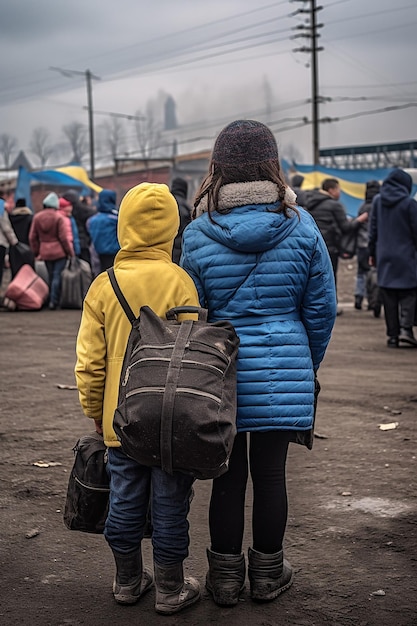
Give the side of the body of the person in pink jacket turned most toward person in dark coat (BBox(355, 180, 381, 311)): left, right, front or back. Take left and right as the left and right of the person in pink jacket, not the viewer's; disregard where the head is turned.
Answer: right

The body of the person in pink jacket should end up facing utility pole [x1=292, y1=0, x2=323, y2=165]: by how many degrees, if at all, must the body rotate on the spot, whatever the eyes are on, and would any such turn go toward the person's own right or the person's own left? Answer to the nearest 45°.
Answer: approximately 45° to the person's own right

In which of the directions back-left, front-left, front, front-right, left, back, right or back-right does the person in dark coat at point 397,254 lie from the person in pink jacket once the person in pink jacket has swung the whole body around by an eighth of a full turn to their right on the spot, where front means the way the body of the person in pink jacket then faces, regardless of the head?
right

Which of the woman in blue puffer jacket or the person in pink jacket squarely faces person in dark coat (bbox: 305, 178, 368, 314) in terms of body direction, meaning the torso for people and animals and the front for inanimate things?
the woman in blue puffer jacket

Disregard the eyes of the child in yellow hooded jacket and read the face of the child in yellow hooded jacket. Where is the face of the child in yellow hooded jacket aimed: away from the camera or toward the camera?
away from the camera

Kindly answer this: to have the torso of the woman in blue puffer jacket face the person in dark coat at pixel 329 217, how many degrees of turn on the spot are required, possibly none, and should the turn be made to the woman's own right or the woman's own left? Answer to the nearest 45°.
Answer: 0° — they already face them

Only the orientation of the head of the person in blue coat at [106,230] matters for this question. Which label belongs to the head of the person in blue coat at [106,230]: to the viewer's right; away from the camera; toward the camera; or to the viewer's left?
away from the camera

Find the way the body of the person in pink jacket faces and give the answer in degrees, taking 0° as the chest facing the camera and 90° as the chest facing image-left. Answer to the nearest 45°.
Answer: approximately 180°

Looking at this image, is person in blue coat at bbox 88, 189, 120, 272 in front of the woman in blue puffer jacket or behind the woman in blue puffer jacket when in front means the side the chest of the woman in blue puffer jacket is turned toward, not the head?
in front

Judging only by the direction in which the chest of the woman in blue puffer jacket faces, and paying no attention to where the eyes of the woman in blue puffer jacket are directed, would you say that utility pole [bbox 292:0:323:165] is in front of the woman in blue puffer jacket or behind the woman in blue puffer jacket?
in front

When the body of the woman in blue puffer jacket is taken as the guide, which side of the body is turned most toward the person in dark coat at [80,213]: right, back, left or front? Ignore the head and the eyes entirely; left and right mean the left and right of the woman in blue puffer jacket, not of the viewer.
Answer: front

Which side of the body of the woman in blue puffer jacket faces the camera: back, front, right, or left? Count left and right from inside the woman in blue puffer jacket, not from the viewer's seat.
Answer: back

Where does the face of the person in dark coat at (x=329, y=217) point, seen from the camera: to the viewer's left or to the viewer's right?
to the viewer's right

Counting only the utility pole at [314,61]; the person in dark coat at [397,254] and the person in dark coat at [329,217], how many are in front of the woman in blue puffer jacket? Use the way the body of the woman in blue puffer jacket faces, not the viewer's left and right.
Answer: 3

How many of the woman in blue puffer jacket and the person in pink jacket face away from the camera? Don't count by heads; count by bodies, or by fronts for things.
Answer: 2
